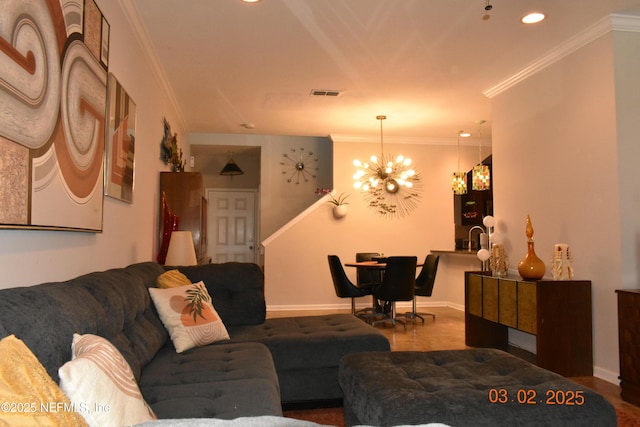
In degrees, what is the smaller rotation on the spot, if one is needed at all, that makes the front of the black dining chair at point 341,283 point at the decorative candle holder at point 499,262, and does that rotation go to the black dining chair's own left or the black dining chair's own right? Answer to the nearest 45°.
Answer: approximately 45° to the black dining chair's own right

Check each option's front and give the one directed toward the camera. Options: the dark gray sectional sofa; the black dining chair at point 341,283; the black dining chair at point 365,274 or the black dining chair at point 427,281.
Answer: the black dining chair at point 365,274

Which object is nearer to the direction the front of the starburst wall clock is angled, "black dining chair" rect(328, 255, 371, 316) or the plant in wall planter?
the black dining chair

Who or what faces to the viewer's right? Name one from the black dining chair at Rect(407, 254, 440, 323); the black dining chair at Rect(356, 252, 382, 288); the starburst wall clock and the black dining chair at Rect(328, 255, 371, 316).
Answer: the black dining chair at Rect(328, 255, 371, 316)

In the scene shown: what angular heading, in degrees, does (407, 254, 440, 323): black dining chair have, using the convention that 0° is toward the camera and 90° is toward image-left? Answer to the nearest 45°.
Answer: approximately 90°

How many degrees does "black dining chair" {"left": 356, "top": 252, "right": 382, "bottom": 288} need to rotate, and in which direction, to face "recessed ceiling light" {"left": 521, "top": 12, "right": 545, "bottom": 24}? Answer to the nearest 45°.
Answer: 0° — it already faces it

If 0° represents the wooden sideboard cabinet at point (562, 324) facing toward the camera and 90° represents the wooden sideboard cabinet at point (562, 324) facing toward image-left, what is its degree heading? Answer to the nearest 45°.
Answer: approximately 45°

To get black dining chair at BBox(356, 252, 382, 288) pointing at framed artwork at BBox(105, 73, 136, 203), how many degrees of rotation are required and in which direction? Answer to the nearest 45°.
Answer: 0° — it already faces it

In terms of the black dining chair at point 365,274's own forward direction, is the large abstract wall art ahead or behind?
ahead

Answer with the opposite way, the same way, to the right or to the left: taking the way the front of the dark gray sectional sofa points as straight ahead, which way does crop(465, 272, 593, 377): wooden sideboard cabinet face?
the opposite way

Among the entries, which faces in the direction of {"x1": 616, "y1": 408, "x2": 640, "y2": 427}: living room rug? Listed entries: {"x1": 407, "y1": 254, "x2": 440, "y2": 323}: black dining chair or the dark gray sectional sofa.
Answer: the dark gray sectional sofa

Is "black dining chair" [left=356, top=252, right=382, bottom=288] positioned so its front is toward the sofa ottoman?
yes

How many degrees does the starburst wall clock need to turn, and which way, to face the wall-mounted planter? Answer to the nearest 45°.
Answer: approximately 45° to its left

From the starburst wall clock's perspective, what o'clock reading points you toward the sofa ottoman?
The sofa ottoman is roughly at 12 o'clock from the starburst wall clock.

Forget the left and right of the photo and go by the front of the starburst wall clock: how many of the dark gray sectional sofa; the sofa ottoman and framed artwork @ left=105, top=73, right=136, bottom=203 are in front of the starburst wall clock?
3

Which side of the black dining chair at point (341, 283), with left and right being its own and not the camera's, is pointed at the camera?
right

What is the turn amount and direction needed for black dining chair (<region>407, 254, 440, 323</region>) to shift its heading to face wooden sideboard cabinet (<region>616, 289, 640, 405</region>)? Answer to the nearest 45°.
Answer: approximately 135° to its left
